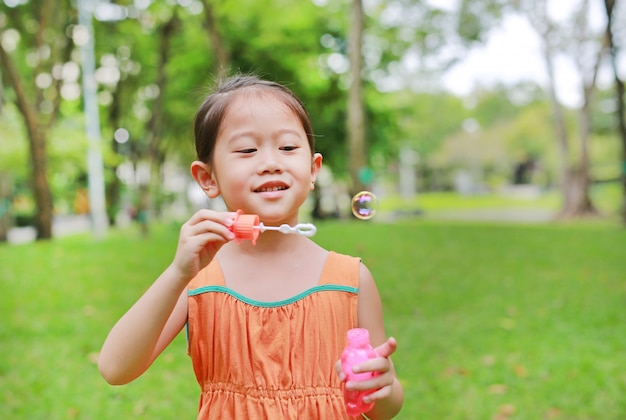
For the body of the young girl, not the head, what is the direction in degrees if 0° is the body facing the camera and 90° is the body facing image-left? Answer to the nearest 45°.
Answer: approximately 0°

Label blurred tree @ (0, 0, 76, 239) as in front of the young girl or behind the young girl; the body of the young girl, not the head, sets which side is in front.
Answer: behind

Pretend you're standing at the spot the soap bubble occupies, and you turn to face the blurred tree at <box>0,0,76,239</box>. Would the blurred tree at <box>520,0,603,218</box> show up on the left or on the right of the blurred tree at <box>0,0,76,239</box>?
right

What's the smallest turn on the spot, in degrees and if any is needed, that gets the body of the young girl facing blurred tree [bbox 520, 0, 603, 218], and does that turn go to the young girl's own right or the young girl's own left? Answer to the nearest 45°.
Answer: approximately 135° to the young girl's own left

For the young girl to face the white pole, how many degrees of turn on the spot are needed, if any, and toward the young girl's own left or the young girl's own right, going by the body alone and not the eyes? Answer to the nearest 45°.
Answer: approximately 180°
